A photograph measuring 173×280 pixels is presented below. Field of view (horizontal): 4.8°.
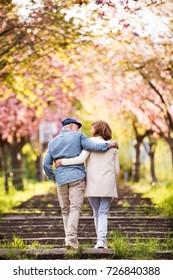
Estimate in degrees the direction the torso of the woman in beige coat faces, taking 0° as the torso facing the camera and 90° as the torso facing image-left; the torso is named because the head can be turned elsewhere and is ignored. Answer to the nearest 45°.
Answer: approximately 180°
